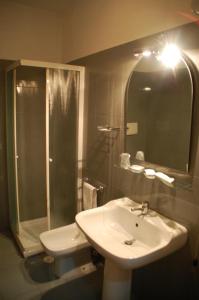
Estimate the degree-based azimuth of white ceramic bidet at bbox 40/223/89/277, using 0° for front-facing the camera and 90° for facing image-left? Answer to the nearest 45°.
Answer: approximately 45°

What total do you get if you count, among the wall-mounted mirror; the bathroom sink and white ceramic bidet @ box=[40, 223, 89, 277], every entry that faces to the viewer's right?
0

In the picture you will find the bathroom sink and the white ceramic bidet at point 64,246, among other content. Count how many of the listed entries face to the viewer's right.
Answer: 0

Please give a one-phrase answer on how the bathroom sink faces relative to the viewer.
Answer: facing the viewer and to the left of the viewer

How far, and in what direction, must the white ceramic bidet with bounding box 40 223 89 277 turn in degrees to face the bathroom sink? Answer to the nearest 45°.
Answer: approximately 90° to its left

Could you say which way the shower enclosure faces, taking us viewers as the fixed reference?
facing the viewer and to the right of the viewer

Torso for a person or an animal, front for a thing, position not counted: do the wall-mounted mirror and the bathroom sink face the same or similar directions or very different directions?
same or similar directions

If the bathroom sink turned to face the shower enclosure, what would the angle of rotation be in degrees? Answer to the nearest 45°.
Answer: approximately 90° to its right

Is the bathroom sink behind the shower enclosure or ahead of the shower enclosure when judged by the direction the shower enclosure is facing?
ahead
